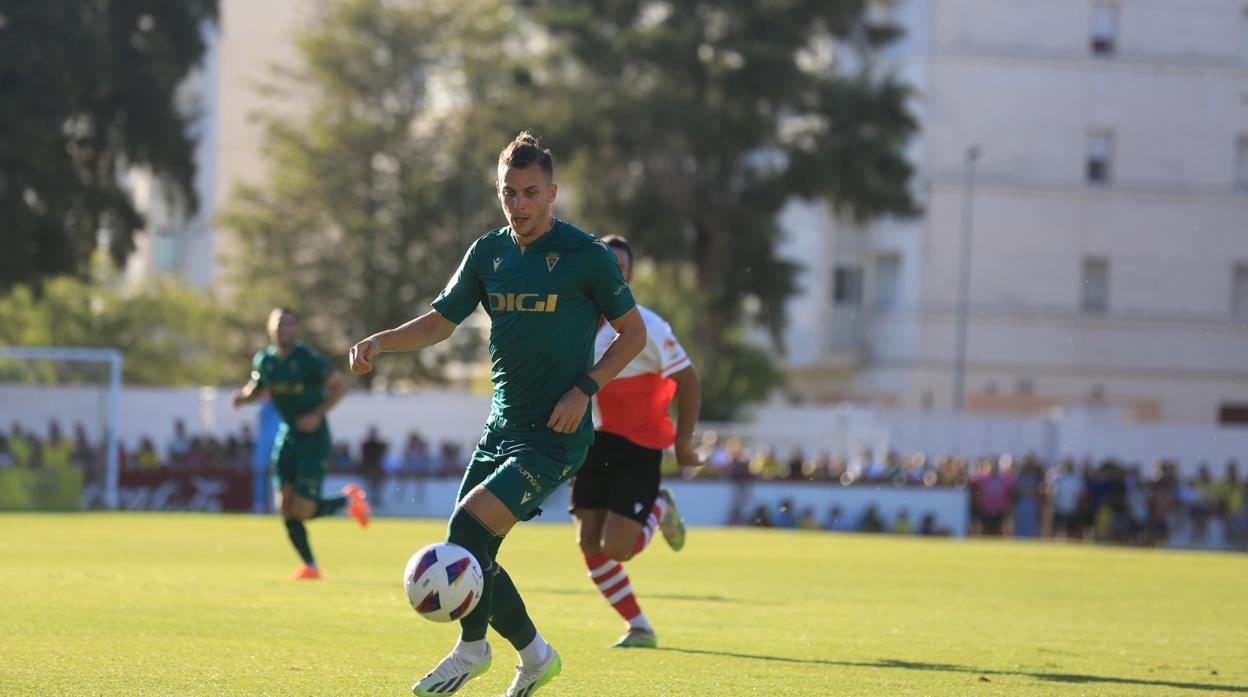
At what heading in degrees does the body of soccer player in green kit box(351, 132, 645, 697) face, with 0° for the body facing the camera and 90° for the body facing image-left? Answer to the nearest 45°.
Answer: approximately 45°

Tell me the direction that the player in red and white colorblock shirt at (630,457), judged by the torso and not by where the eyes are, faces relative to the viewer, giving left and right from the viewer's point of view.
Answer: facing the viewer and to the left of the viewer

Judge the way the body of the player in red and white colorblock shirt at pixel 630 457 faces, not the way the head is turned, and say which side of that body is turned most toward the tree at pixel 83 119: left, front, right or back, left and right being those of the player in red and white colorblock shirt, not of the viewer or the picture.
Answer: right

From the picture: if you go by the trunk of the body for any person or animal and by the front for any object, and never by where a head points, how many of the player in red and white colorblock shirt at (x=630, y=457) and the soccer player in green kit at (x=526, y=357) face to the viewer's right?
0

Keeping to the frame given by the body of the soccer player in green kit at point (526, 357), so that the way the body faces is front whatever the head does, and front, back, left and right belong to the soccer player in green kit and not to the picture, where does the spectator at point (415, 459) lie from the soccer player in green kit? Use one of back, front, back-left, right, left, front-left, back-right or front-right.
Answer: back-right

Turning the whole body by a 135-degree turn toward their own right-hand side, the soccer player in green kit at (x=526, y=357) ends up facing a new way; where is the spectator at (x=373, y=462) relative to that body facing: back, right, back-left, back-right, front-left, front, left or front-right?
front
